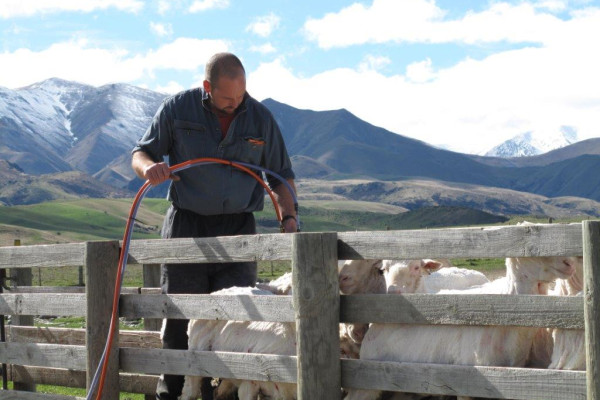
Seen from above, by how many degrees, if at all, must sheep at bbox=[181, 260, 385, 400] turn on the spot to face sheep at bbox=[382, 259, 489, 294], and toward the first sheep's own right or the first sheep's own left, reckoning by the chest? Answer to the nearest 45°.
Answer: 0° — it already faces it

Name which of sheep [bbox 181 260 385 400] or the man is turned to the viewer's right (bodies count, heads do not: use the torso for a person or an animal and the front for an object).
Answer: the sheep

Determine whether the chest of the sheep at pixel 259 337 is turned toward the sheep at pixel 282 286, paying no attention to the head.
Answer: no

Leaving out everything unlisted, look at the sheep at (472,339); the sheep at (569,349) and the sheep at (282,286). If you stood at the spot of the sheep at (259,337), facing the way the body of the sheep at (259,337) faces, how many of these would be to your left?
1

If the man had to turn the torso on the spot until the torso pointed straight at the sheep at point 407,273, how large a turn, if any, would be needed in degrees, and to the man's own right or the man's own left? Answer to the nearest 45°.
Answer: approximately 90° to the man's own left

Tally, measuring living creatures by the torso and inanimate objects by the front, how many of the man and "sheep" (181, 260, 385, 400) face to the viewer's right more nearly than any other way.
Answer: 1

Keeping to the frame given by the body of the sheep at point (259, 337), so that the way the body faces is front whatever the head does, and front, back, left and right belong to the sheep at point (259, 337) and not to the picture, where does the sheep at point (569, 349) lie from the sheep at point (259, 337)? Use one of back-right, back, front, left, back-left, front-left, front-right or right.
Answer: front-right

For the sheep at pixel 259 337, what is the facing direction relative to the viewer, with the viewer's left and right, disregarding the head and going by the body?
facing to the right of the viewer

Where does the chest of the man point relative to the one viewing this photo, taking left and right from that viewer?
facing the viewer
